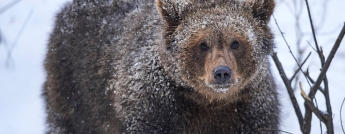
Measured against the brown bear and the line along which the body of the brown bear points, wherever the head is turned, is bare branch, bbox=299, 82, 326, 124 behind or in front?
in front

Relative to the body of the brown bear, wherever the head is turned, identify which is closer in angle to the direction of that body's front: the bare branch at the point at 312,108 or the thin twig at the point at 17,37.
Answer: the bare branch

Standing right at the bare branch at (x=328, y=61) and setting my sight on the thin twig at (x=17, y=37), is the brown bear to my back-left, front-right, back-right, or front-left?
front-left

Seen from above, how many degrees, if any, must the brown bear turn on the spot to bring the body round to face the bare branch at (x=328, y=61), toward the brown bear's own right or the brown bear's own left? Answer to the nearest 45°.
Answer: approximately 45° to the brown bear's own left

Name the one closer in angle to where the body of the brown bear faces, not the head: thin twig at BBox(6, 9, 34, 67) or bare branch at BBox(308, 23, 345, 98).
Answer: the bare branch

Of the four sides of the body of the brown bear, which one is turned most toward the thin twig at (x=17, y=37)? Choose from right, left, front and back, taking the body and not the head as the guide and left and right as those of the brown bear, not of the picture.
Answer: back

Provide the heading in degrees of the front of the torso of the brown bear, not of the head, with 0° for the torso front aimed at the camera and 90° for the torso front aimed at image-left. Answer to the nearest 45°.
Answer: approximately 315°
